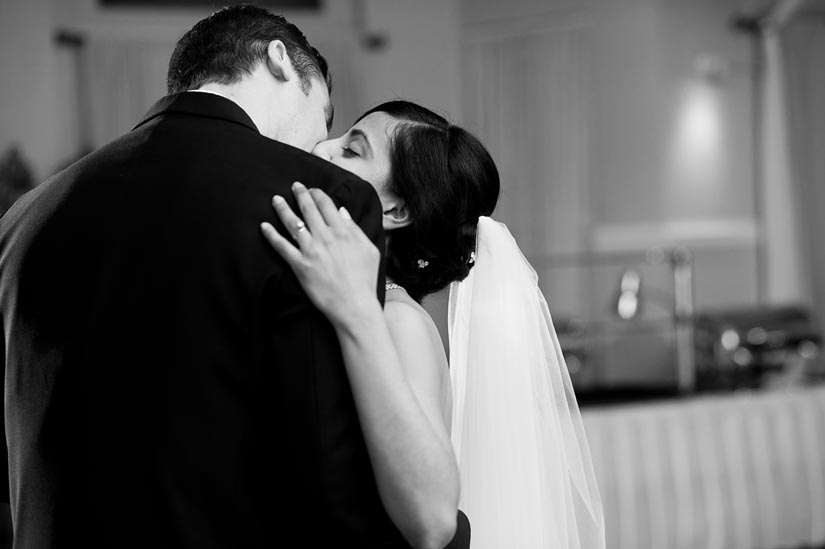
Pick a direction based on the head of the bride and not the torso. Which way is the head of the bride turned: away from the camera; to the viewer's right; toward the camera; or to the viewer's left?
to the viewer's left

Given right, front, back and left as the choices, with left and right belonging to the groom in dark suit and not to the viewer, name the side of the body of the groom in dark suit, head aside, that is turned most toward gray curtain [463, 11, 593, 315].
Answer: front

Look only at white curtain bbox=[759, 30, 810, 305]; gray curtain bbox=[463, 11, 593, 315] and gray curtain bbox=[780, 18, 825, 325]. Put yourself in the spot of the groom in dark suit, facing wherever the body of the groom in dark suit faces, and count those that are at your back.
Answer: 0

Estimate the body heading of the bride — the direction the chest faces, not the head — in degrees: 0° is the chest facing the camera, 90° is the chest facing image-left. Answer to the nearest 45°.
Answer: approximately 90°

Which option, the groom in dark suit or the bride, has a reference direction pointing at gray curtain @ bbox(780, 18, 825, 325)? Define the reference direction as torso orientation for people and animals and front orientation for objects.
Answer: the groom in dark suit

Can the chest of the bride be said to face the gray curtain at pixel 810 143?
no

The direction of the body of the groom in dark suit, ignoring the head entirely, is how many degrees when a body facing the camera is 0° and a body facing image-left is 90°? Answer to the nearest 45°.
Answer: approximately 225°

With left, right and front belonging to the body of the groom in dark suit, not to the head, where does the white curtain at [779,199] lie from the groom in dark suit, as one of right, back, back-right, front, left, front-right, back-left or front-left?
front

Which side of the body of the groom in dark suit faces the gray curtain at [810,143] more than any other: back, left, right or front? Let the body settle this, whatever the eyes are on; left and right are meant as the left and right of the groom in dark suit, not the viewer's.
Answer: front

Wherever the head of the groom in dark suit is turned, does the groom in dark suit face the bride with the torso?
yes

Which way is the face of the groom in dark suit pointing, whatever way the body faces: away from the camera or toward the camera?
away from the camera

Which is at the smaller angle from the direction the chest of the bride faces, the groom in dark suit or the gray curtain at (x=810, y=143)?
the groom in dark suit
